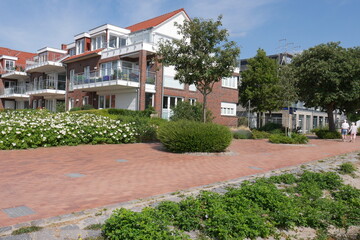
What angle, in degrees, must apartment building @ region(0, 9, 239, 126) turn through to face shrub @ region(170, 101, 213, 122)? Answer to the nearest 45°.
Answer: approximately 90° to its left

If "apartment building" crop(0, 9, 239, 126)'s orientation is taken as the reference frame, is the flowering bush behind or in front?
in front

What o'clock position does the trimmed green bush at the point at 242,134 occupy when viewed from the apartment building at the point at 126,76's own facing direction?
The trimmed green bush is roughly at 9 o'clock from the apartment building.

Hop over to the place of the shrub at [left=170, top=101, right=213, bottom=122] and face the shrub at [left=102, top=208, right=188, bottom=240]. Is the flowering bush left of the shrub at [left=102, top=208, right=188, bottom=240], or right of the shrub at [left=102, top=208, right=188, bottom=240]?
right

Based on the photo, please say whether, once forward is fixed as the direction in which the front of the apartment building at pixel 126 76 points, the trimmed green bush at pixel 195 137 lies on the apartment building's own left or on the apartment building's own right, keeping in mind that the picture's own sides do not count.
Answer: on the apartment building's own left

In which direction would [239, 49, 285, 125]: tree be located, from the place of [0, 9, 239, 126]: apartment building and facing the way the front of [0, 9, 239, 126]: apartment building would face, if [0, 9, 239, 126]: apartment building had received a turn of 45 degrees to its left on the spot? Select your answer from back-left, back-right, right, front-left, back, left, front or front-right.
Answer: left

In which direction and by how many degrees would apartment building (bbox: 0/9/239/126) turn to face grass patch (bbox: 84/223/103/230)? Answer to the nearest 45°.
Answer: approximately 45° to its left

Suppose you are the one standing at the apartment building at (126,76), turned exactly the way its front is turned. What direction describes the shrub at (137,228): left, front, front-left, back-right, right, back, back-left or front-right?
front-left

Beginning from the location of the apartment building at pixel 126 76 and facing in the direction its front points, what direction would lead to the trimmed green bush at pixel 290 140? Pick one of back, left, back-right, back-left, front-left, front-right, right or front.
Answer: left

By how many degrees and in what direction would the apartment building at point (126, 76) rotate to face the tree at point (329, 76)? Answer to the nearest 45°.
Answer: approximately 90° to its left

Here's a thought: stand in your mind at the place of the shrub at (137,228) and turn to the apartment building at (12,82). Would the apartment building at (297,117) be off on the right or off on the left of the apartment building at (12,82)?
right

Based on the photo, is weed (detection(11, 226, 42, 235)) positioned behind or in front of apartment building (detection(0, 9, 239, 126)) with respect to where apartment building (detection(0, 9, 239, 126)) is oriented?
in front

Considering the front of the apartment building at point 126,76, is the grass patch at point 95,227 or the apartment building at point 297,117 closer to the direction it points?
the grass patch

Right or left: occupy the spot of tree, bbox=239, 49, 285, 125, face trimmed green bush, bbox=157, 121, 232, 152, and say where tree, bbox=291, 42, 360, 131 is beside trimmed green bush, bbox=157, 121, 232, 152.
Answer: left
